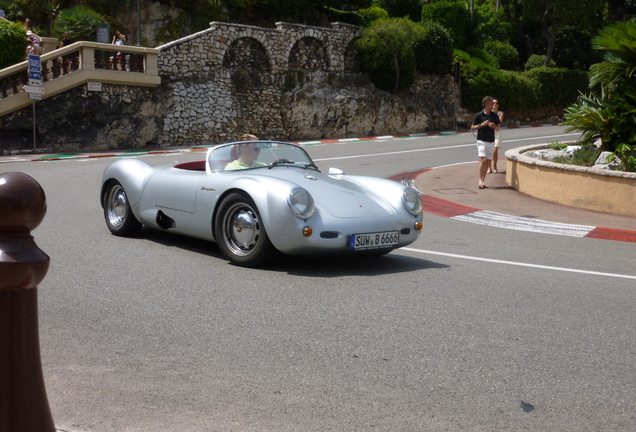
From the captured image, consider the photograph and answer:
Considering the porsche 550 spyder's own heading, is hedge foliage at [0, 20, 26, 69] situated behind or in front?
behind

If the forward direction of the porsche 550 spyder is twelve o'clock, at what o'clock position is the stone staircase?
The stone staircase is roughly at 7 o'clock from the porsche 550 spyder.

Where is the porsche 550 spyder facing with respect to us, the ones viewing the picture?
facing the viewer and to the right of the viewer

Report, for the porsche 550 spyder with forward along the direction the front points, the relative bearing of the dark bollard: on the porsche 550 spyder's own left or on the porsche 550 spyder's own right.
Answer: on the porsche 550 spyder's own right

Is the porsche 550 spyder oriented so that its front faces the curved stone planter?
no

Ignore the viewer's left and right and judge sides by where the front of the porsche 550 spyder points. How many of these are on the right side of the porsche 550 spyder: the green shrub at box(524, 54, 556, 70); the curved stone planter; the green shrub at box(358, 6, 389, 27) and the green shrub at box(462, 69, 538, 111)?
0

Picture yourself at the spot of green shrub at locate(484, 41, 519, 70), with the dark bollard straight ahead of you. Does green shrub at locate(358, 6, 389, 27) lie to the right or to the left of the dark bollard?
right

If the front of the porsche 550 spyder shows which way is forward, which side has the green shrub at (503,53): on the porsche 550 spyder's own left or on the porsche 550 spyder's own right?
on the porsche 550 spyder's own left

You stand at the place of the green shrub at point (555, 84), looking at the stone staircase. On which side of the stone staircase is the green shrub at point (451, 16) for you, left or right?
right

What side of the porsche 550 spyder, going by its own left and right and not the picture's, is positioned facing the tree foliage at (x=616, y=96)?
left

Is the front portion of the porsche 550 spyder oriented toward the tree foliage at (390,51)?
no

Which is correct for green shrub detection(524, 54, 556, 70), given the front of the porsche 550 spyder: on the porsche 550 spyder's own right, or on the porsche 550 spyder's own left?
on the porsche 550 spyder's own left

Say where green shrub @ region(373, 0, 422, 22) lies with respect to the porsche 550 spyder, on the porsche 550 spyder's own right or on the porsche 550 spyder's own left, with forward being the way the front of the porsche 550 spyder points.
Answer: on the porsche 550 spyder's own left

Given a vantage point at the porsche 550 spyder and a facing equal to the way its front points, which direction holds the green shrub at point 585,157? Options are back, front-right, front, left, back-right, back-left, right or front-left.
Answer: left

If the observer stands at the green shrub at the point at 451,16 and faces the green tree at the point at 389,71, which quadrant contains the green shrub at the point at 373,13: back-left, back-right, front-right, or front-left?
front-right

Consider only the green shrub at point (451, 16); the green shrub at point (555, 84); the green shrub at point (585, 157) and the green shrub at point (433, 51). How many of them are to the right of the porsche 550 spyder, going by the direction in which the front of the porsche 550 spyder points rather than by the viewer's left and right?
0
